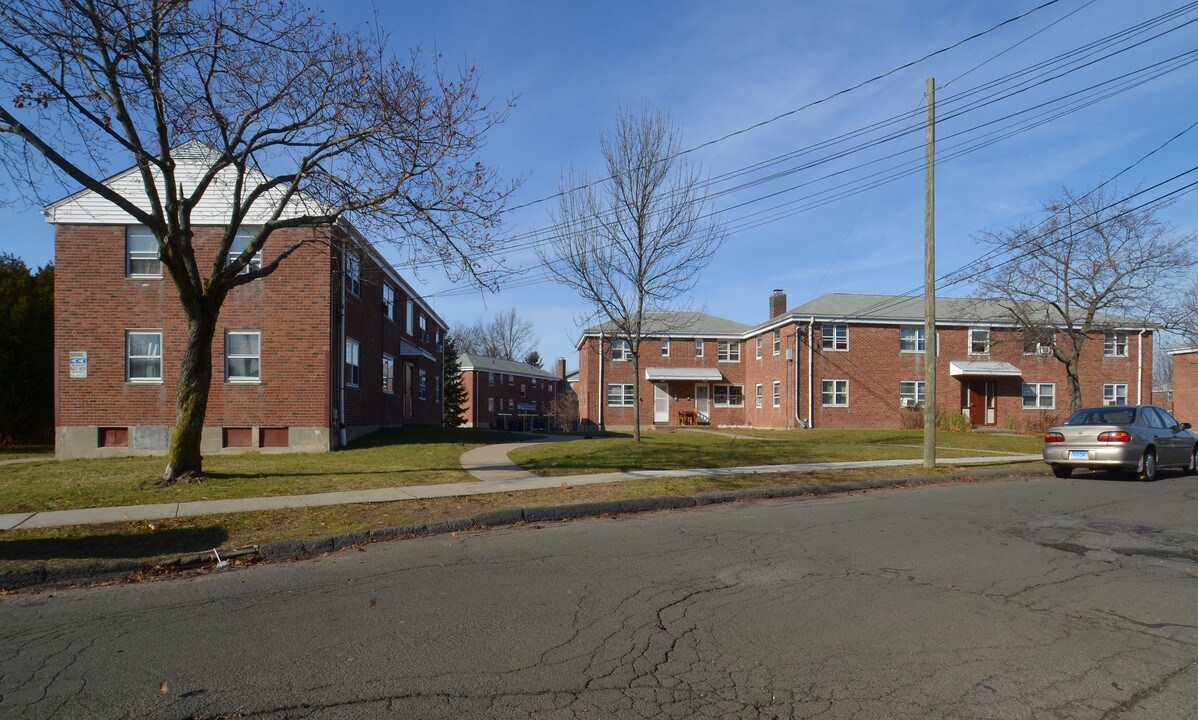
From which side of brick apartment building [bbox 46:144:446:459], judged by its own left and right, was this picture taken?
right

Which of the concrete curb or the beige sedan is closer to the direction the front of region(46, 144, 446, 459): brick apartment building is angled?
the beige sedan

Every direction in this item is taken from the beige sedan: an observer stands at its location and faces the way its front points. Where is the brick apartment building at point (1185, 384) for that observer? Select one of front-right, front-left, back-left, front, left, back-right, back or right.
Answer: front-left

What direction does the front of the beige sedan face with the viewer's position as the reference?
facing away from the viewer and to the right of the viewer

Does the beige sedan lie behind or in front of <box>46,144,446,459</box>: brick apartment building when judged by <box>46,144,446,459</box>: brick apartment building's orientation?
in front

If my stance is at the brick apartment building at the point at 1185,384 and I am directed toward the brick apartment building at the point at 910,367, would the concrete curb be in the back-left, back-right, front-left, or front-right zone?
front-left

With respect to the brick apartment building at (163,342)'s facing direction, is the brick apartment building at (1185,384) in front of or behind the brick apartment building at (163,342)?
in front

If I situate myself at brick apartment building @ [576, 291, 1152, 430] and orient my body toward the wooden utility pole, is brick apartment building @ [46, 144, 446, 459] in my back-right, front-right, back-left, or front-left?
front-right

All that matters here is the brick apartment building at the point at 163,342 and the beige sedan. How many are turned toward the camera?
0

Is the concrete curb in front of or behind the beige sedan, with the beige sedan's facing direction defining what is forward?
behind

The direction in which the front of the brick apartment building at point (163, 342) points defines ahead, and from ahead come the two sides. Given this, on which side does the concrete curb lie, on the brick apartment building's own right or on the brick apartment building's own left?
on the brick apartment building's own right

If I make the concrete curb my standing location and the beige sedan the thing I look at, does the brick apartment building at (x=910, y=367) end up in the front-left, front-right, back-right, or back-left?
front-left
